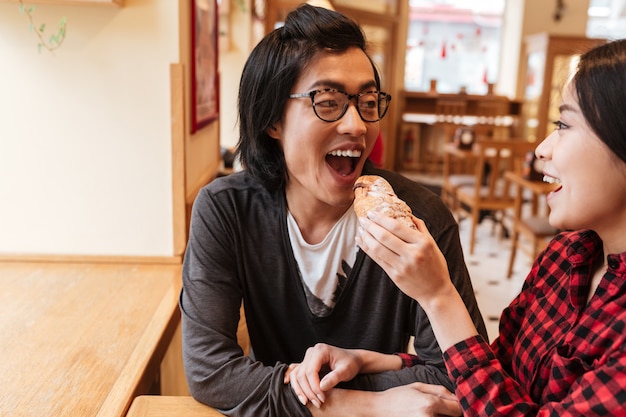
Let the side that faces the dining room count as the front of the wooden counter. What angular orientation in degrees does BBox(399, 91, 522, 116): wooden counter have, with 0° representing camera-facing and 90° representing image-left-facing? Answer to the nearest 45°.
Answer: approximately 0°

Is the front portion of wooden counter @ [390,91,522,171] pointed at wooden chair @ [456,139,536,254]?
yes

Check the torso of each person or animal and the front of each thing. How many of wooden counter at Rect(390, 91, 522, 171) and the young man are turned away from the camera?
0

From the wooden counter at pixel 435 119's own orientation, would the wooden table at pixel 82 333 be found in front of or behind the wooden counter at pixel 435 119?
in front

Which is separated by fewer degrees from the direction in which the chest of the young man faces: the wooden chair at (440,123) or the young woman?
the young woman

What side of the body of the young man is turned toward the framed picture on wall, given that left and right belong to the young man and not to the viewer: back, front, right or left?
back

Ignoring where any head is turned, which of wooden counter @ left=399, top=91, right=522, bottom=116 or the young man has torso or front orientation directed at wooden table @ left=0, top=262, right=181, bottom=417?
the wooden counter

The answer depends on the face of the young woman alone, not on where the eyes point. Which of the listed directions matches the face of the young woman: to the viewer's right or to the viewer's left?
to the viewer's left

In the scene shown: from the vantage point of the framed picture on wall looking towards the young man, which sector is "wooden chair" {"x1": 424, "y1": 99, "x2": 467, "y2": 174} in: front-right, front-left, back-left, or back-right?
back-left

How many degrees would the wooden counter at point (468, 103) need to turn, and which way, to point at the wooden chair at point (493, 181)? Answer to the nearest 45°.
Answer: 0° — it already faces it

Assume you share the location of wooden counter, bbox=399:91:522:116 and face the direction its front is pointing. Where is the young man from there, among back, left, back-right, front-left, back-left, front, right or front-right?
front

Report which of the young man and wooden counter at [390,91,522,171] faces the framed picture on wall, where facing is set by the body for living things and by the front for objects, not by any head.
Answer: the wooden counter

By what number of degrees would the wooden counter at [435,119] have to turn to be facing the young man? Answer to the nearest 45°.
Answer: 0° — it already faces them

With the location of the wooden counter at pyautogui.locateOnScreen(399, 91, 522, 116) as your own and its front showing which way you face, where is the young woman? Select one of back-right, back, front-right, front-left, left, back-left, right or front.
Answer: front

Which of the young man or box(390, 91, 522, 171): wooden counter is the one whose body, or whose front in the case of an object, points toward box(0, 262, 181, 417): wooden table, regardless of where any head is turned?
the wooden counter

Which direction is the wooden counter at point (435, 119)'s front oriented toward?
toward the camera
